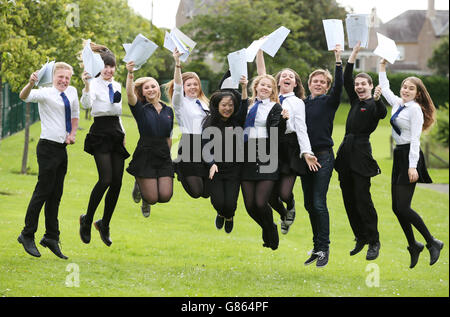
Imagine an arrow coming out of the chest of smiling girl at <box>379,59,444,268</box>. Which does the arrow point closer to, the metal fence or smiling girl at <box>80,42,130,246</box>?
the smiling girl

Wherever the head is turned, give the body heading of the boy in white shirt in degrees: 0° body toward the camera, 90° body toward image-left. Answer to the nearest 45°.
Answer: approximately 315°

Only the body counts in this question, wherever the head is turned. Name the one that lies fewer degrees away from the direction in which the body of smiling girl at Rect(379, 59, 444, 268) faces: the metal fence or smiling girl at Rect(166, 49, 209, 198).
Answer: the smiling girl

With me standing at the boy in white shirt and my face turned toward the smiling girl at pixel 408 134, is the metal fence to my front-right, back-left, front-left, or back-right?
back-left

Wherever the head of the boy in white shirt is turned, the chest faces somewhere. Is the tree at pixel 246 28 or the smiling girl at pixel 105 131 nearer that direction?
the smiling girl

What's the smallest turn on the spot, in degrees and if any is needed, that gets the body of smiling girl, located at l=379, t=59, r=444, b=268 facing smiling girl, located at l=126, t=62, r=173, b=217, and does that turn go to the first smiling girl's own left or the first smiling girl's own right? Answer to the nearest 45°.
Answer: approximately 45° to the first smiling girl's own right

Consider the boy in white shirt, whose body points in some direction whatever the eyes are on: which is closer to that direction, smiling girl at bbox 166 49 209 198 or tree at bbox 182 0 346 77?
the smiling girl

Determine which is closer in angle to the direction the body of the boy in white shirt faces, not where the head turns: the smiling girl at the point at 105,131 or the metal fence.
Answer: the smiling girl
